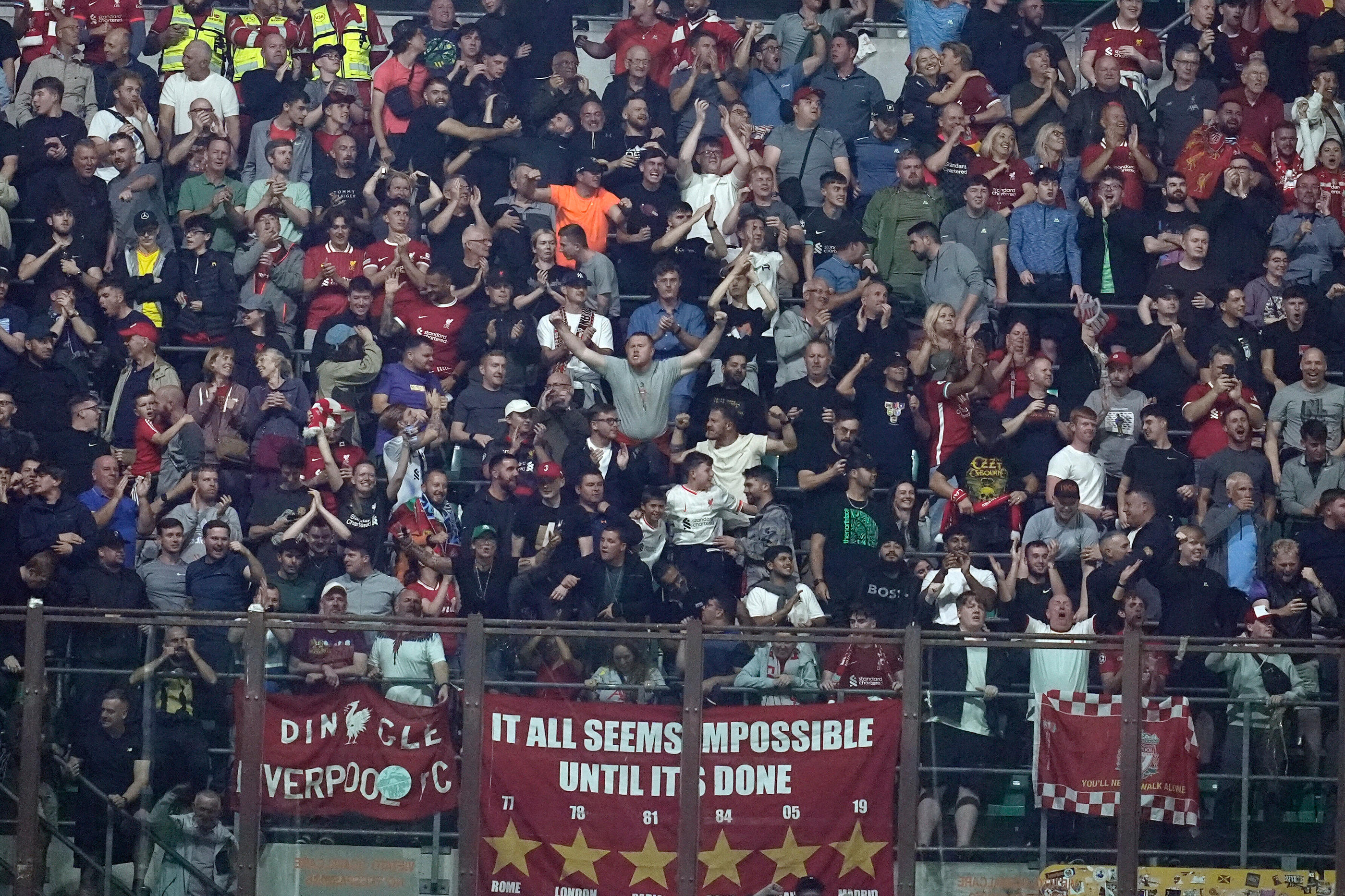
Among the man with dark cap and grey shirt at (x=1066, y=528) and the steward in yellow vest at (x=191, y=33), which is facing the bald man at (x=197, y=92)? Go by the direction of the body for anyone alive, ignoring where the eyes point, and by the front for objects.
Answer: the steward in yellow vest

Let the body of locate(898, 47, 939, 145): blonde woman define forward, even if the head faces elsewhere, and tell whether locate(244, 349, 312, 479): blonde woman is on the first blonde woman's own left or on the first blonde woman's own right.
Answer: on the first blonde woman's own right

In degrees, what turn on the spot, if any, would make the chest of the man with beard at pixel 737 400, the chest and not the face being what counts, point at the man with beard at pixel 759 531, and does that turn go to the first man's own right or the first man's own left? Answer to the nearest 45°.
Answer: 0° — they already face them

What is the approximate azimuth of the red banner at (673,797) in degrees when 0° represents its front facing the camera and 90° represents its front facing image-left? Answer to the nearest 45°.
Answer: approximately 0°

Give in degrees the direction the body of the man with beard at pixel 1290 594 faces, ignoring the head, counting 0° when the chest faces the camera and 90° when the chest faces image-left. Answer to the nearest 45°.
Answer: approximately 0°

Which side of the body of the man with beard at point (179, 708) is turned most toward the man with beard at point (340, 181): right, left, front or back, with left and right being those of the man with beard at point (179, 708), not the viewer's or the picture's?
back

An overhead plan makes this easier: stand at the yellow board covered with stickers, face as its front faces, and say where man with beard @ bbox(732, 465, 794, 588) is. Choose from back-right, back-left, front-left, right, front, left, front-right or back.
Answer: back-right

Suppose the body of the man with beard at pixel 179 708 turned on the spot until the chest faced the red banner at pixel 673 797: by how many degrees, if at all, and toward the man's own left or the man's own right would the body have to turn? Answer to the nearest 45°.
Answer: approximately 90° to the man's own left
